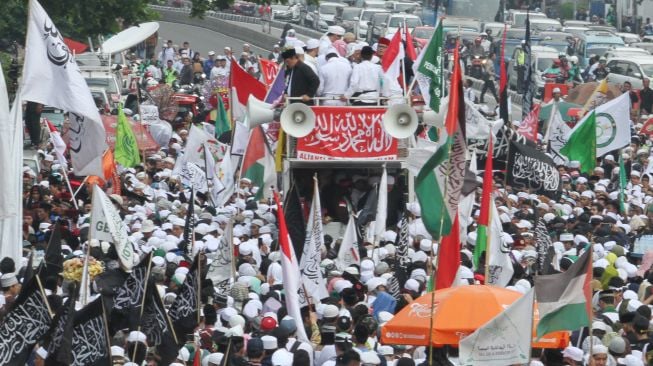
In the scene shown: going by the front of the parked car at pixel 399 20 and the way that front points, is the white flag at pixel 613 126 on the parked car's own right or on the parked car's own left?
on the parked car's own left

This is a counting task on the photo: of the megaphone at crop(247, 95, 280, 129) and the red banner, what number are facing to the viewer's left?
1

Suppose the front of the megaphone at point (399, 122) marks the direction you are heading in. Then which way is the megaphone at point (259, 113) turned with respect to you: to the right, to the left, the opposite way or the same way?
to the right

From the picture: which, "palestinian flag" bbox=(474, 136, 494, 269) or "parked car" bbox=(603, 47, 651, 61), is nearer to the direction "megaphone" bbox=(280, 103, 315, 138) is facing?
the palestinian flag

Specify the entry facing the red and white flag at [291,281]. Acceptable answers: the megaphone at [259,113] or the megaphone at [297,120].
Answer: the megaphone at [297,120]

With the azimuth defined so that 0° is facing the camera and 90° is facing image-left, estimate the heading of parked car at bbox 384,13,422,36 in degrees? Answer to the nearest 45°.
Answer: approximately 45°

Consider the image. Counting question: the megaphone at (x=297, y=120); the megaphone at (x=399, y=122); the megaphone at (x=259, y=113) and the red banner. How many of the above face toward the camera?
3

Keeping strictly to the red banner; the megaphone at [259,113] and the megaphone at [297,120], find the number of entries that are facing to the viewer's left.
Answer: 1

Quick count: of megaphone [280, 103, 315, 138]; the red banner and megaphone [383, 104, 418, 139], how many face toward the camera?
3

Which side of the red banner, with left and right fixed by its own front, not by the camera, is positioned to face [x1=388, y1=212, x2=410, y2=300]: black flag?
front
